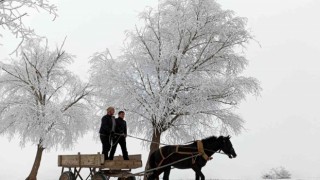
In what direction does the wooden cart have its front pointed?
to the viewer's right

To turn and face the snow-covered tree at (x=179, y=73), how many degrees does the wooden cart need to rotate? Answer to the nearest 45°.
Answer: approximately 45° to its left

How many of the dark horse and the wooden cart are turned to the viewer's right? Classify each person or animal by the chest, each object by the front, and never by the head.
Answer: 2

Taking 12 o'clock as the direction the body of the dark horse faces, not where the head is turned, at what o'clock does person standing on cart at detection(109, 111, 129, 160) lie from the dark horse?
The person standing on cart is roughly at 6 o'clock from the dark horse.

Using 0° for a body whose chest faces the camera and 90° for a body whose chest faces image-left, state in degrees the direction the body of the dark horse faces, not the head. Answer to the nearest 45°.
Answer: approximately 270°

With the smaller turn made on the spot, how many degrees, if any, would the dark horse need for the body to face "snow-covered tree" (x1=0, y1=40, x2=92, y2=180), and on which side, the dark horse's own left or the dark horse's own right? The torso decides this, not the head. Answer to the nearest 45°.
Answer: approximately 135° to the dark horse's own left

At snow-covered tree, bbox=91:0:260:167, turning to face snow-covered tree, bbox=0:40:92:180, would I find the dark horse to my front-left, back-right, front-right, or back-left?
back-left

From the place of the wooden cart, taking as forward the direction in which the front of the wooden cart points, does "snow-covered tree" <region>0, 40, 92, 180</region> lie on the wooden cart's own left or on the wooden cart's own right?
on the wooden cart's own left

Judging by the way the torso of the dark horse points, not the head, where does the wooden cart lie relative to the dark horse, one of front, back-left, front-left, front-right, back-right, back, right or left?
back

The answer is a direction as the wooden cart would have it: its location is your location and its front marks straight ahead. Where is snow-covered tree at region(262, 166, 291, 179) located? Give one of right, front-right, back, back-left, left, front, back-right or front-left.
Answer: front-left
